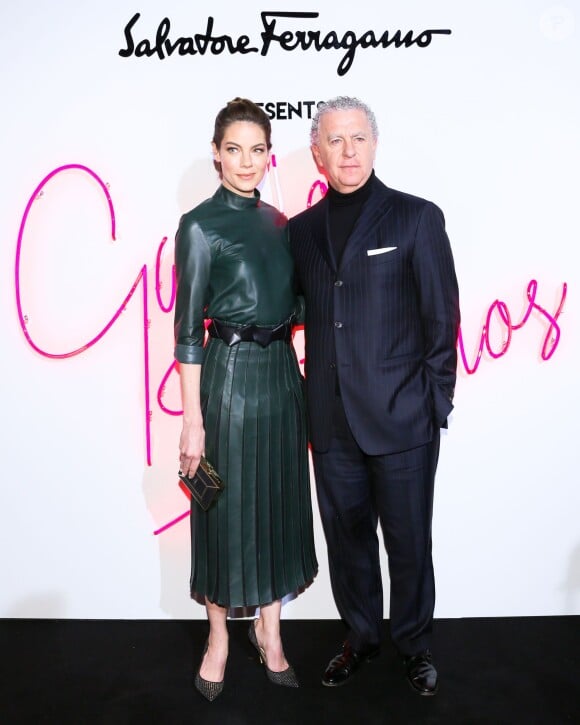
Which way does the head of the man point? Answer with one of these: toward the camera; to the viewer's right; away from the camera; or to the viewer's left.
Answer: toward the camera

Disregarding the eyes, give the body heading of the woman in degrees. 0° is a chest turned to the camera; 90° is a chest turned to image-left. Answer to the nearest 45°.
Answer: approximately 315°
